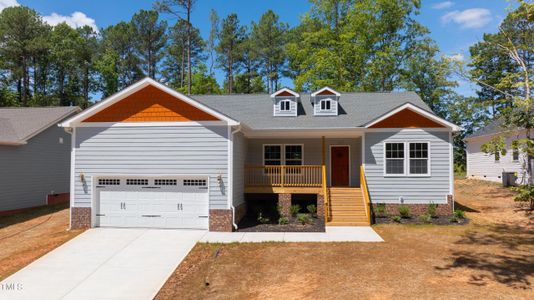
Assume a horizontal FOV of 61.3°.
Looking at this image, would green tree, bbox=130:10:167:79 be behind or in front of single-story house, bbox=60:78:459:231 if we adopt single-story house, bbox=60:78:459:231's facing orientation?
behind

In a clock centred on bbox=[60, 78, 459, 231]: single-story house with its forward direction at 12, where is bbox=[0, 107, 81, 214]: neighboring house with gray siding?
The neighboring house with gray siding is roughly at 4 o'clock from the single-story house.

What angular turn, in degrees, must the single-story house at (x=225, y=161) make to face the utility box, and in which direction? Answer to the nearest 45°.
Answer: approximately 135° to its left

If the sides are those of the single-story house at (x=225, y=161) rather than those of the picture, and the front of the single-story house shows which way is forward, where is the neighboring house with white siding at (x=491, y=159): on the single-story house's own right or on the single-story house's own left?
on the single-story house's own left

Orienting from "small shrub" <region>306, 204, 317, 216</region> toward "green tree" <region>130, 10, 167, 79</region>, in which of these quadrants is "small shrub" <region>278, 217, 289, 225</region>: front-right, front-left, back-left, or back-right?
back-left

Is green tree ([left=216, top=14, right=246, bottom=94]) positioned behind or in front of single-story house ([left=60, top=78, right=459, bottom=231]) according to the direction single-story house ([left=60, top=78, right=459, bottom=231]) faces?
behind

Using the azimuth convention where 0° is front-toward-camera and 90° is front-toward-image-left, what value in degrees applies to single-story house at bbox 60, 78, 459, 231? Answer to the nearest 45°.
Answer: approximately 0°

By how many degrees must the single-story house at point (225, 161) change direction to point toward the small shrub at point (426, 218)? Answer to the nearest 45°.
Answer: approximately 90° to its left
